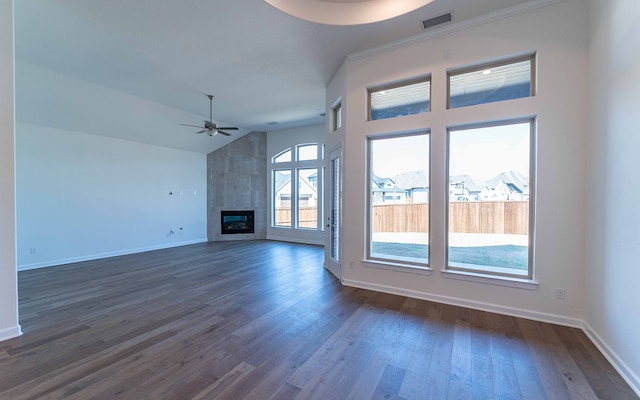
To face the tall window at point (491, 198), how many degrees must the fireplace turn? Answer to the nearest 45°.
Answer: approximately 45° to its left

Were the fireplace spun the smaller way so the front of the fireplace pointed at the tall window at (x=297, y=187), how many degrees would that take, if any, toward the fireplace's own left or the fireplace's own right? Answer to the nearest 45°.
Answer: approximately 45° to the fireplace's own left

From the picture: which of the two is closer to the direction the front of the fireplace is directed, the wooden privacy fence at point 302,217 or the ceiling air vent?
the ceiling air vent

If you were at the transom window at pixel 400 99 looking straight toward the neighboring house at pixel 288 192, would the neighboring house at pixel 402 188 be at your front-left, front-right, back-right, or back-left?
front-right

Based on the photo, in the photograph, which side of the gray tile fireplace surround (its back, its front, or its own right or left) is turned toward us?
front

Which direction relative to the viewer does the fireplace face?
toward the camera

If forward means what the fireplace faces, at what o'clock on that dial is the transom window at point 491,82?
The transom window is roughly at 11 o'clock from the fireplace.

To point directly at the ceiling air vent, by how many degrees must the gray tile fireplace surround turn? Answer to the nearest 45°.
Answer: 0° — it already faces it

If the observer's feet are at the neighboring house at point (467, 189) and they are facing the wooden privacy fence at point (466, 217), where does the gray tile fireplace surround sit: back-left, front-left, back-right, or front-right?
front-right
